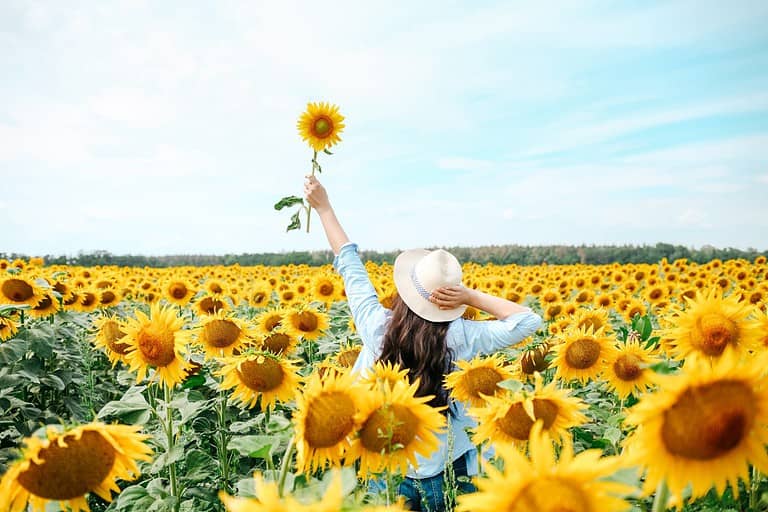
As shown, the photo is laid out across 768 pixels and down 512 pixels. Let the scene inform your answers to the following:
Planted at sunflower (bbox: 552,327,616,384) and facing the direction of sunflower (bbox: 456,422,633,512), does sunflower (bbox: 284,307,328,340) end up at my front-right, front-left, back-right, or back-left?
back-right

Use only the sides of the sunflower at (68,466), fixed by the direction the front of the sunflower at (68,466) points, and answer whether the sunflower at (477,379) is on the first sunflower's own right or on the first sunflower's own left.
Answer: on the first sunflower's own left

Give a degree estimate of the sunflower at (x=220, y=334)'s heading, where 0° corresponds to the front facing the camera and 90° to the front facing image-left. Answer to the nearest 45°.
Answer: approximately 0°

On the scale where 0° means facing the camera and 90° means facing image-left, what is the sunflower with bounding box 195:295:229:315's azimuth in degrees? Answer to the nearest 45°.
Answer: approximately 0°

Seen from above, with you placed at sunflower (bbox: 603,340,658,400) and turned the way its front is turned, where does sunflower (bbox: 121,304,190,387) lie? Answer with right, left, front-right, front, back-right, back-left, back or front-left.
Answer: front-right

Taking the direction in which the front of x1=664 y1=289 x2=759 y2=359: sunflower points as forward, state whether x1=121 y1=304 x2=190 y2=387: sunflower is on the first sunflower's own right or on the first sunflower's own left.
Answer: on the first sunflower's own right

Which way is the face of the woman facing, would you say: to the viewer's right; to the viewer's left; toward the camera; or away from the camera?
away from the camera

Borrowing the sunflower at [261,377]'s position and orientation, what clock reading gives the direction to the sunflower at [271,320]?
the sunflower at [271,320] is roughly at 6 o'clock from the sunflower at [261,377].

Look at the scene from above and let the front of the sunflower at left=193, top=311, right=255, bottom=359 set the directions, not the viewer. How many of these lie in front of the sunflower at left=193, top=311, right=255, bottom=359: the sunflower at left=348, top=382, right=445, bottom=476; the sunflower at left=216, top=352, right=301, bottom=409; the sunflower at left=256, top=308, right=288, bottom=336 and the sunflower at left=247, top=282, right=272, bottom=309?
2

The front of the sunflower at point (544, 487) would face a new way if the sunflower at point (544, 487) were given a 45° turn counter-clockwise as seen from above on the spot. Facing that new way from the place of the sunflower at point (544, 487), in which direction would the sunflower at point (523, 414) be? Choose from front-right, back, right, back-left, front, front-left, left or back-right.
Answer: back-left
